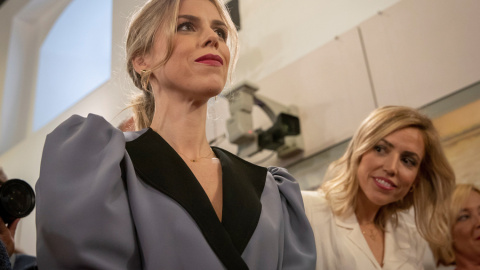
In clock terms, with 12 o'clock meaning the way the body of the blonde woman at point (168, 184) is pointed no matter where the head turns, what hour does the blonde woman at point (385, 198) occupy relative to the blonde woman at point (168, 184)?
the blonde woman at point (385, 198) is roughly at 9 o'clock from the blonde woman at point (168, 184).

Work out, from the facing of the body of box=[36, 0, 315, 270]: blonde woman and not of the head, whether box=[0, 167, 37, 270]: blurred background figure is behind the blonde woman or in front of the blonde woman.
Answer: behind

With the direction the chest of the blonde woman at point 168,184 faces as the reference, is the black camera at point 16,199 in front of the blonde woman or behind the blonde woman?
behind

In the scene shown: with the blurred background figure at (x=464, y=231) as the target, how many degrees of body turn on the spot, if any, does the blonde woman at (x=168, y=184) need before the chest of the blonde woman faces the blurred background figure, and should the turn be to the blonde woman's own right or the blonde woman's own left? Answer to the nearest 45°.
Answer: approximately 90° to the blonde woman's own left

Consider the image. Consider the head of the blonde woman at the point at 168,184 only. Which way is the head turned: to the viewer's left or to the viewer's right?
to the viewer's right

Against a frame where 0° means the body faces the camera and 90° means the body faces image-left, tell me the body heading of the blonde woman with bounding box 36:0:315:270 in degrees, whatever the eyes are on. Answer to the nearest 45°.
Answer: approximately 315°
